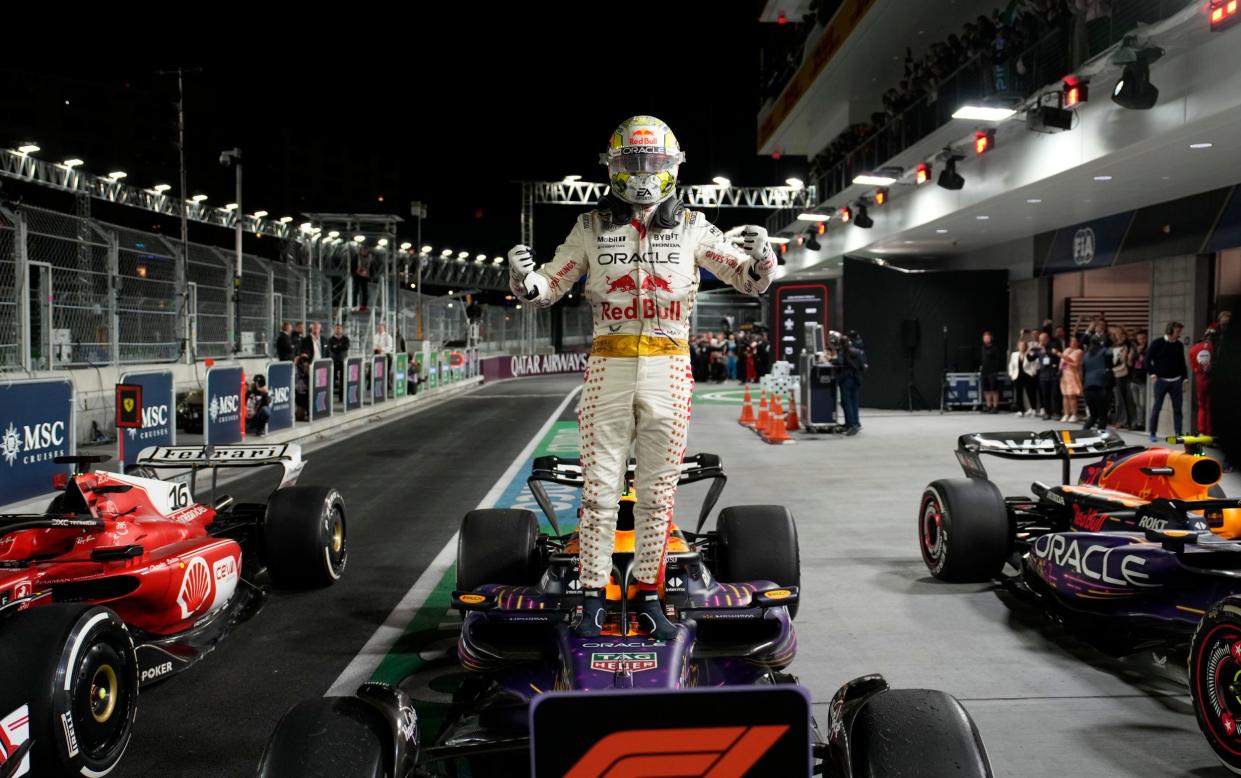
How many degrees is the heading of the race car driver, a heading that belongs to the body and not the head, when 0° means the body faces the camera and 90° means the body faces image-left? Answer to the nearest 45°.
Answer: approximately 0°

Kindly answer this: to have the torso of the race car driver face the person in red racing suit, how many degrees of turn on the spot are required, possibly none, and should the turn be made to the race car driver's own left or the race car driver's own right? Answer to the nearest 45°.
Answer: approximately 135° to the race car driver's own left

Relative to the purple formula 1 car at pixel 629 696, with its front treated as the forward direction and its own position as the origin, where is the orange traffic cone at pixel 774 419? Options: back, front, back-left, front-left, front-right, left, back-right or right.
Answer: back

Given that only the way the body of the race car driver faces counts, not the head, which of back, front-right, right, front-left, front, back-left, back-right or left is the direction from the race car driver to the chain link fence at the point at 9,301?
back-right

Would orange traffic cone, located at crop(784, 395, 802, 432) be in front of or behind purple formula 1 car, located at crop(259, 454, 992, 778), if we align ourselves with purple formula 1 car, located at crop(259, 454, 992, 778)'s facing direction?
behind

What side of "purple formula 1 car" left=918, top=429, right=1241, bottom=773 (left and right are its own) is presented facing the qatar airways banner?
back

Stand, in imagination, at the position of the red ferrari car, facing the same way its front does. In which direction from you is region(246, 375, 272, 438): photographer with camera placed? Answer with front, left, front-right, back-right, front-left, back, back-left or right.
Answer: back-right

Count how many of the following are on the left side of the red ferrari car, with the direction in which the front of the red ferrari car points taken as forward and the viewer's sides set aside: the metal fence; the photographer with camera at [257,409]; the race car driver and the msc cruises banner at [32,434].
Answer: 1
